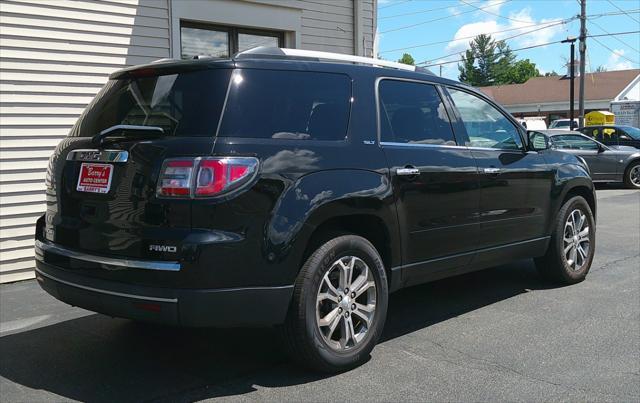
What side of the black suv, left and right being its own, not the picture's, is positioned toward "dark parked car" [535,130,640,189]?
front

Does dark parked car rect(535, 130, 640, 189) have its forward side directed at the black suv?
no

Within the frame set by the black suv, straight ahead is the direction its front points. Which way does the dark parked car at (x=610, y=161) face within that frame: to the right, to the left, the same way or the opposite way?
to the right

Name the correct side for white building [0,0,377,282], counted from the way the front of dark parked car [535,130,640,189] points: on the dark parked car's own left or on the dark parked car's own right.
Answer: on the dark parked car's own right

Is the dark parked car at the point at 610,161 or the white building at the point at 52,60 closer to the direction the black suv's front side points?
the dark parked car

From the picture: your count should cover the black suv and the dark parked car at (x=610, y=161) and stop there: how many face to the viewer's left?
0

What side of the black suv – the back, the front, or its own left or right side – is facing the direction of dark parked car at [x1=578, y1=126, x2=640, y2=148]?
front

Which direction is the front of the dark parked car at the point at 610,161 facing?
to the viewer's right

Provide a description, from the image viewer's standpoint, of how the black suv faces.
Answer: facing away from the viewer and to the right of the viewer

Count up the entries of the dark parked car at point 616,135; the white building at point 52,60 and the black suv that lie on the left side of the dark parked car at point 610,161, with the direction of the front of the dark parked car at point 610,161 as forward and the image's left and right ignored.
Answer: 1

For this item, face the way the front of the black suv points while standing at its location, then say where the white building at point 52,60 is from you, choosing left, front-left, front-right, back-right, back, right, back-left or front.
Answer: left

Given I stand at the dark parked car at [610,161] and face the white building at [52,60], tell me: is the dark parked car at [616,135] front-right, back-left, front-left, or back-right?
back-right

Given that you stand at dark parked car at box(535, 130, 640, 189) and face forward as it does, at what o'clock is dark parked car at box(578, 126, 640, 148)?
dark parked car at box(578, 126, 640, 148) is roughly at 9 o'clock from dark parked car at box(535, 130, 640, 189).
